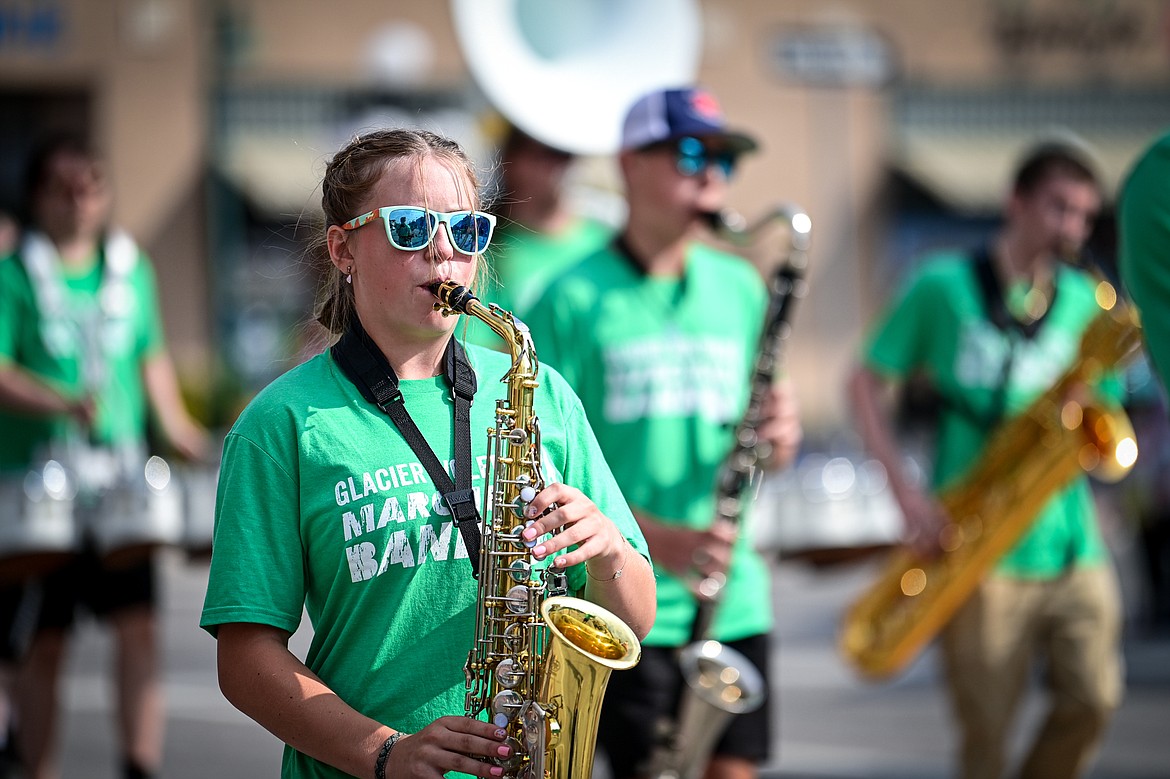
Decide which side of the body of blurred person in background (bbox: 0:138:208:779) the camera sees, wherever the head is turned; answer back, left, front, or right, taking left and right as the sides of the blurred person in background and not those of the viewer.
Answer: front

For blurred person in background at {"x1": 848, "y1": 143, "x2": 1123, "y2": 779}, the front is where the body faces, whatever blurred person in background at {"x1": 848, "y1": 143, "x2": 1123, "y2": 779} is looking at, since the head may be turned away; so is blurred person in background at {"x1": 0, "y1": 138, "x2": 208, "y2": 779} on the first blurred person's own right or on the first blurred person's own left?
on the first blurred person's own right

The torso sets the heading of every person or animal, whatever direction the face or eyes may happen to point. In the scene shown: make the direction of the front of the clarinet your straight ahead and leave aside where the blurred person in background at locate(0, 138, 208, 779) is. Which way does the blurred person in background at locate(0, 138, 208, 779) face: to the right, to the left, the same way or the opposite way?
the same way

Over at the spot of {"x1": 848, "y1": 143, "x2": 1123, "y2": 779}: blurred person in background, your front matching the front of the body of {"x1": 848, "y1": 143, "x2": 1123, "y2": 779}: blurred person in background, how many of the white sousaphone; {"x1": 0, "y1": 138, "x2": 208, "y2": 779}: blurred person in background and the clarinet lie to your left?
0

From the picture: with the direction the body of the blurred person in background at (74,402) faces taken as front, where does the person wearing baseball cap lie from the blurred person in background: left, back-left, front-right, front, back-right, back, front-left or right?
front-left

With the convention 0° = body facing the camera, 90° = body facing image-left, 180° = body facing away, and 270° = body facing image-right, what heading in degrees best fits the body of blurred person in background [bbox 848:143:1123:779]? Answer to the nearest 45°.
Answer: approximately 315°

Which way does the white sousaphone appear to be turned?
toward the camera

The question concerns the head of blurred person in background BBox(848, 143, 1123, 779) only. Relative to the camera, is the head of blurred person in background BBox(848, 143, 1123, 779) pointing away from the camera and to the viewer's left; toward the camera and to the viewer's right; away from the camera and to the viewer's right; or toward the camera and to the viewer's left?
toward the camera and to the viewer's right

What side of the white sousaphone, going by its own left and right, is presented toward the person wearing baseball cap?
front

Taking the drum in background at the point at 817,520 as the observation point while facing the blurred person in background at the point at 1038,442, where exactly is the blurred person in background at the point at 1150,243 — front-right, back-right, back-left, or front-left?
front-right

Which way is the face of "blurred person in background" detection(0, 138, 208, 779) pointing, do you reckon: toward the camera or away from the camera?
toward the camera

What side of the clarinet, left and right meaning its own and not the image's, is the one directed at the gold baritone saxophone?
left

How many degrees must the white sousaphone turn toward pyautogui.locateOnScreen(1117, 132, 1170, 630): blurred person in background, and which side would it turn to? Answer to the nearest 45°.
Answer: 0° — it already faces them

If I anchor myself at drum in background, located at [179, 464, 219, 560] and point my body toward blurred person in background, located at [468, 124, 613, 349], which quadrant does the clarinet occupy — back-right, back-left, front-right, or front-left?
front-right

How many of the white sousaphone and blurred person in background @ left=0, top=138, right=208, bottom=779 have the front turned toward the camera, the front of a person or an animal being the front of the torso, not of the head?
2

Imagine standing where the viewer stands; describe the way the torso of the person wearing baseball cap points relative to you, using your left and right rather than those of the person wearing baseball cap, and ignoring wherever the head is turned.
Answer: facing the viewer and to the right of the viewer
